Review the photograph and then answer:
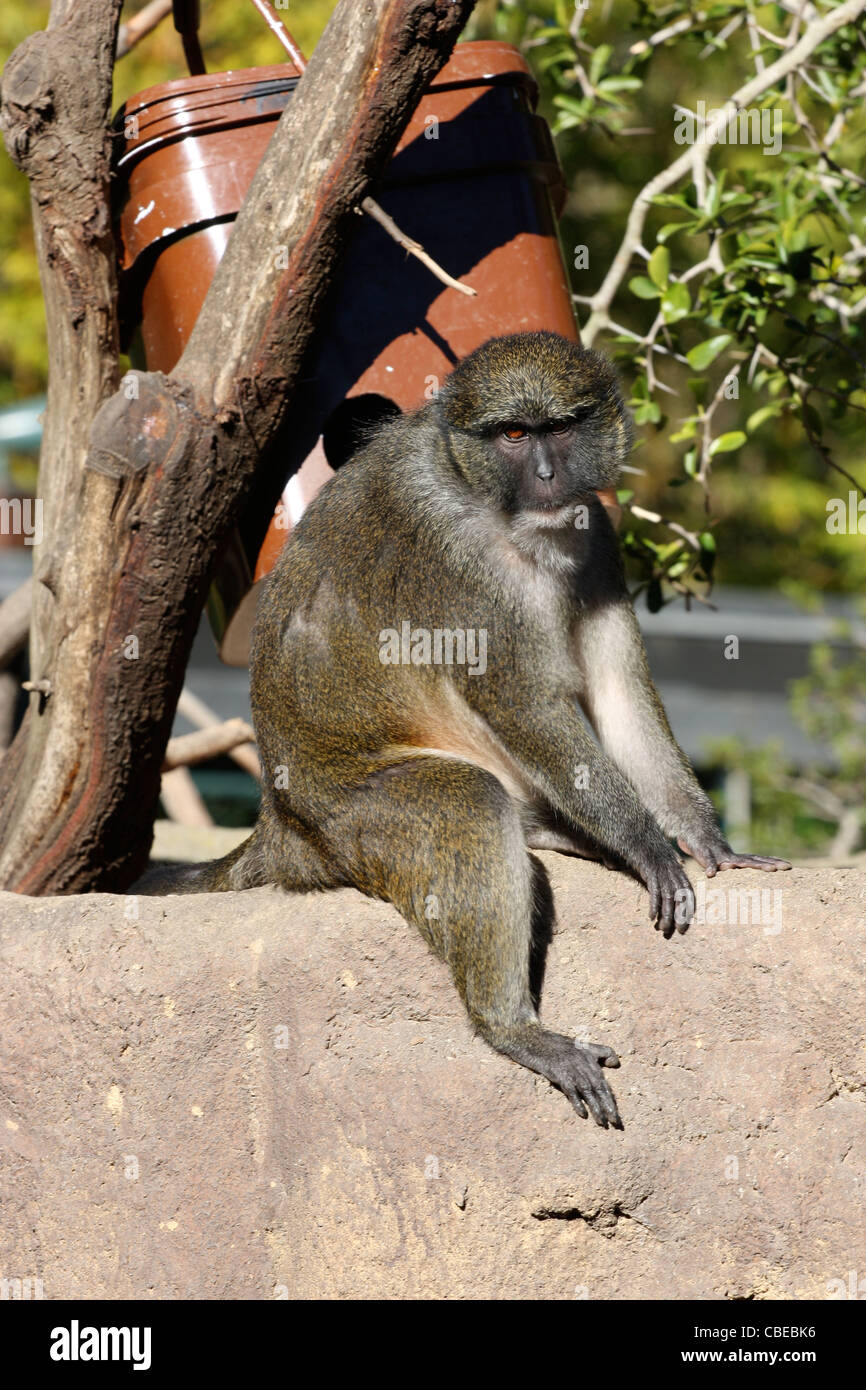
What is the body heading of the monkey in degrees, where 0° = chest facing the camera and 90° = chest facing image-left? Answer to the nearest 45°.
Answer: approximately 315°

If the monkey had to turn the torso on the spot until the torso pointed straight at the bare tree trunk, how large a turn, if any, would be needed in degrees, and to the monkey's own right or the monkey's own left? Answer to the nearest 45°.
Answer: approximately 135° to the monkey's own right

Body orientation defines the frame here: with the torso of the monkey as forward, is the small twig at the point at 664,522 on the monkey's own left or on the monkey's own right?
on the monkey's own left

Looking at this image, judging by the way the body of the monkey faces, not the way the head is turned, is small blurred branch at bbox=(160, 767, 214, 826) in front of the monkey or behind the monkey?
behind

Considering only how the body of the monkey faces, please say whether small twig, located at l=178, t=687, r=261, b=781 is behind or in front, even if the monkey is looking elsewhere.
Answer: behind

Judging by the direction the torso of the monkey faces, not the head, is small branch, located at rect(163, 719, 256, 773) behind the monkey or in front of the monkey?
behind
